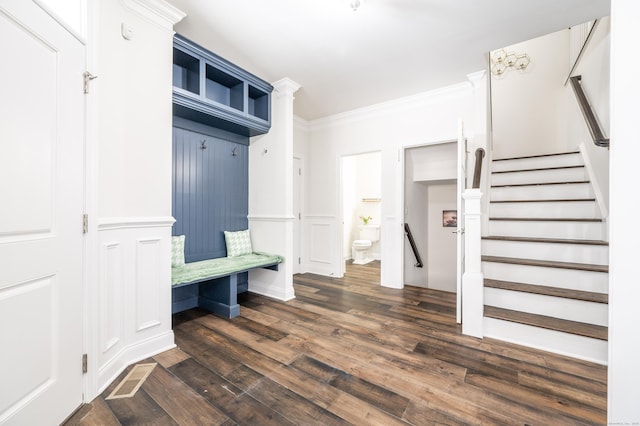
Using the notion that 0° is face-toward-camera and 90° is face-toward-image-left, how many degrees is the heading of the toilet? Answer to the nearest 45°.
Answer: approximately 45°

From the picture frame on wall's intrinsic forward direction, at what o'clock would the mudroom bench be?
The mudroom bench is roughly at 1 o'clock from the picture frame on wall.

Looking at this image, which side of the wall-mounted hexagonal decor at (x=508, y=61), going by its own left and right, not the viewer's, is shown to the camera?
front

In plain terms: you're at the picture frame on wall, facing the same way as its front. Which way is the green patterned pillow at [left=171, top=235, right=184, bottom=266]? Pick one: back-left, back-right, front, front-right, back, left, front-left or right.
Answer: front-right

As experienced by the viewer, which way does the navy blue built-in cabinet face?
facing the viewer and to the right of the viewer

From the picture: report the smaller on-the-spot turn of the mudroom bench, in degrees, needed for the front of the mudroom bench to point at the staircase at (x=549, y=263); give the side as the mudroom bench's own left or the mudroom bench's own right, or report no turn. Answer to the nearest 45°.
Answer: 0° — it already faces it

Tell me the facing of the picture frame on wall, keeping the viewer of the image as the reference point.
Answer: facing the viewer

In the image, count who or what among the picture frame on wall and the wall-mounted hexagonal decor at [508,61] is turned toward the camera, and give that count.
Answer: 2
